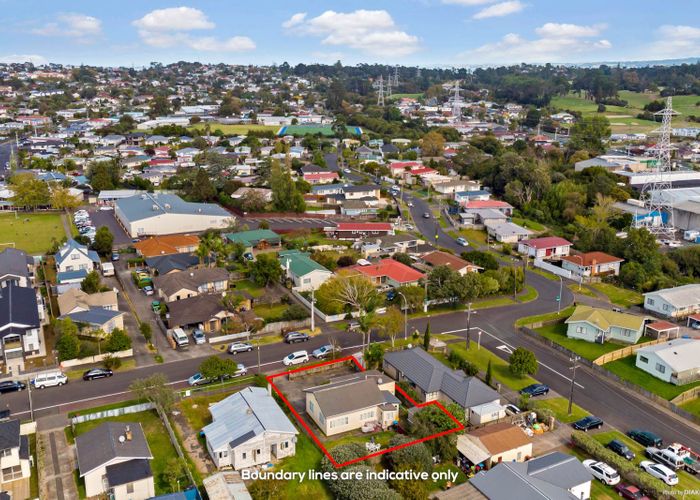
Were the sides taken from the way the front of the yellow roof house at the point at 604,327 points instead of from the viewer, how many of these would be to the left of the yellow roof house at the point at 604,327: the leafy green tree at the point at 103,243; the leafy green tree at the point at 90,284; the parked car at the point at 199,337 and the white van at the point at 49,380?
0

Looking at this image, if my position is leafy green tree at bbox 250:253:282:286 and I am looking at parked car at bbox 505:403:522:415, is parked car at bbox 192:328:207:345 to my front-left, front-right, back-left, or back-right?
front-right

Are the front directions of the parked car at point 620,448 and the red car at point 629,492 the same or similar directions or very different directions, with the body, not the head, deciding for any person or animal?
same or similar directions

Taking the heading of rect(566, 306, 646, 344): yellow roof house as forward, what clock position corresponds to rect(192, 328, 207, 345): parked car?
The parked car is roughly at 2 o'clock from the yellow roof house.

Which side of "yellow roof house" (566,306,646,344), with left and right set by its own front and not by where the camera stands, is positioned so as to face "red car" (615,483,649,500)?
front

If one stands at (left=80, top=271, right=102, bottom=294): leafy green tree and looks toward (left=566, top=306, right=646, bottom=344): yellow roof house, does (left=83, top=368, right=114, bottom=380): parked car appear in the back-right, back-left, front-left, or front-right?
front-right

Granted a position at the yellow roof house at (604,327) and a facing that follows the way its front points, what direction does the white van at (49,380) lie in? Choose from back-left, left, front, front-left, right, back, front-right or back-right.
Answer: front-right
